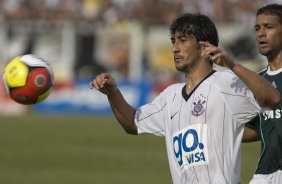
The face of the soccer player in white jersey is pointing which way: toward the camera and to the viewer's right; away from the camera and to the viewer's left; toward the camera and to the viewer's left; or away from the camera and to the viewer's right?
toward the camera and to the viewer's left

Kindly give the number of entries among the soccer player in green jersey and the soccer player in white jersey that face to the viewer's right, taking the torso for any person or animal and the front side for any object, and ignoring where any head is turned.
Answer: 0

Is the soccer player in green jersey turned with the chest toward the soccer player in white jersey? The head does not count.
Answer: yes

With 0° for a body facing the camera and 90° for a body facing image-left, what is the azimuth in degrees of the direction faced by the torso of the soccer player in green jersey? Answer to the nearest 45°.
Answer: approximately 45°

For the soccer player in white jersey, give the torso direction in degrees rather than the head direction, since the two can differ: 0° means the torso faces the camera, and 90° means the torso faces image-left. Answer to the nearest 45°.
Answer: approximately 45°
